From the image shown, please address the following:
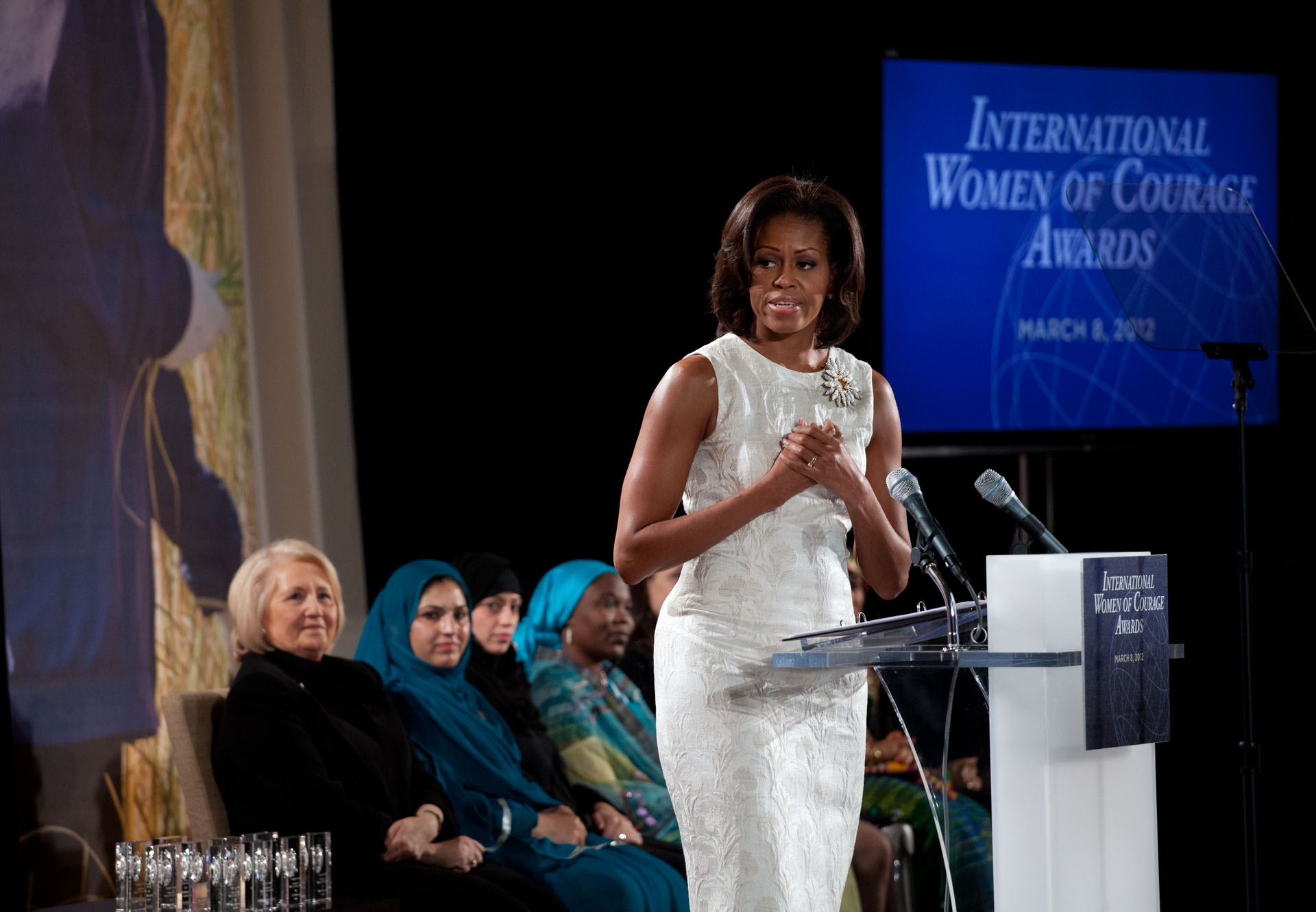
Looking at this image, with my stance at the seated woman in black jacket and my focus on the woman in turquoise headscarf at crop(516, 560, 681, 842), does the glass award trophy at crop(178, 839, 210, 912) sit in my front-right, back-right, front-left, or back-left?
back-right

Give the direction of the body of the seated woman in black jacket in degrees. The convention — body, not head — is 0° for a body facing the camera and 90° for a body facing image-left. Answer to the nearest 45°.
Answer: approximately 315°

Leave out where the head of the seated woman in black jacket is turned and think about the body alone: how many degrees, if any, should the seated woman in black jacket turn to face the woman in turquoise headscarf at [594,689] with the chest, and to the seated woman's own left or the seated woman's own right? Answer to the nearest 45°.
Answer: approximately 90° to the seated woman's own left

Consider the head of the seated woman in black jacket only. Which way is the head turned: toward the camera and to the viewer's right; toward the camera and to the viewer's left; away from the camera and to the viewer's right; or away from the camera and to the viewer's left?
toward the camera and to the viewer's right

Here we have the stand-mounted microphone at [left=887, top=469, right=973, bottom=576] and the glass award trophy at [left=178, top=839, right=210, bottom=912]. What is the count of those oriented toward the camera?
1

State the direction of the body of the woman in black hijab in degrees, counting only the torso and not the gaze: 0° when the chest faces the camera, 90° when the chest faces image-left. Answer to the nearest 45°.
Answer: approximately 315°

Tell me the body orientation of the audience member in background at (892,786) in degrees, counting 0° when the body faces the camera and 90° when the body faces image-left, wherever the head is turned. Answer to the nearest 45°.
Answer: approximately 315°

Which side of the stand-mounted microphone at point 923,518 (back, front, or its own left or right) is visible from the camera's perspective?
left
